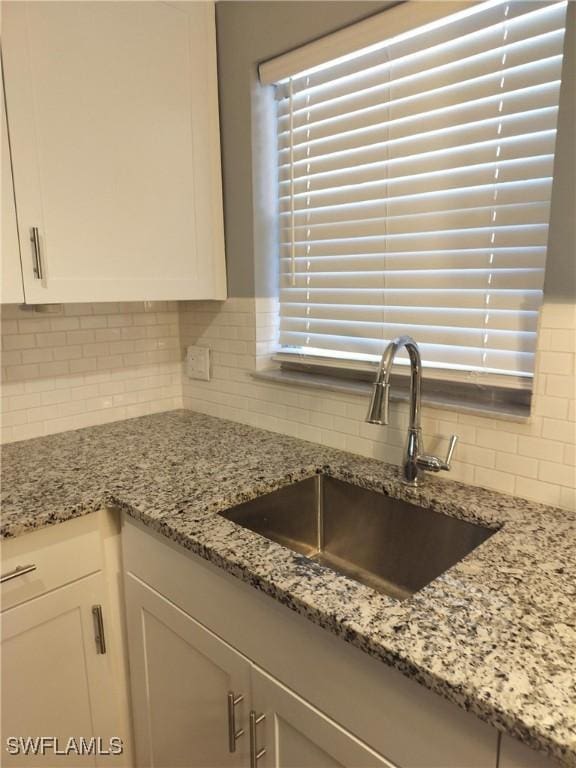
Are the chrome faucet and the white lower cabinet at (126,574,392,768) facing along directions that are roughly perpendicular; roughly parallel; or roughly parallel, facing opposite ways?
roughly parallel

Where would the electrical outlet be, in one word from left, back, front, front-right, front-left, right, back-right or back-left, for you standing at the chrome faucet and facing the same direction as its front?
right

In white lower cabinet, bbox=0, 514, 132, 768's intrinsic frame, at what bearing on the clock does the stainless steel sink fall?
The stainless steel sink is roughly at 11 o'clock from the white lower cabinet.

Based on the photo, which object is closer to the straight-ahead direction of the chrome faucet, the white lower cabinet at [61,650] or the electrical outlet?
the white lower cabinet

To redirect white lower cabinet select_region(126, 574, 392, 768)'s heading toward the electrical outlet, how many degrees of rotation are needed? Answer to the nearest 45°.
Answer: approximately 135° to its right

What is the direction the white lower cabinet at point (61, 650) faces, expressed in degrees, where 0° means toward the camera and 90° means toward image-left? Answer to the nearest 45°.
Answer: approximately 315°

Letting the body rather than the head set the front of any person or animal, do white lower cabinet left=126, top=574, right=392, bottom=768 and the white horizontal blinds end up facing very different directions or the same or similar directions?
same or similar directions

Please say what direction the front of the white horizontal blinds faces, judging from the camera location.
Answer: facing the viewer and to the left of the viewer

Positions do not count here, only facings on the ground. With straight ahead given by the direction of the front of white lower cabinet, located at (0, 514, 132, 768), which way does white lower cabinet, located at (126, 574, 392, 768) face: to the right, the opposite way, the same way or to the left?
to the right
